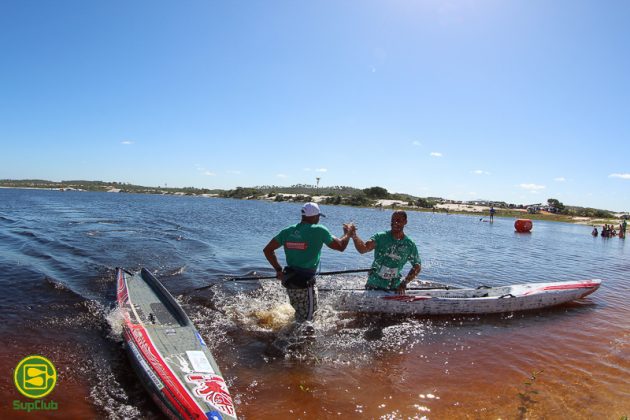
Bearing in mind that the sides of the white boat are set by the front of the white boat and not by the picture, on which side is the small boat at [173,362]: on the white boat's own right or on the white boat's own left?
on the white boat's own right

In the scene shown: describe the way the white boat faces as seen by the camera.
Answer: facing to the right of the viewer

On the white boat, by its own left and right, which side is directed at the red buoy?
left

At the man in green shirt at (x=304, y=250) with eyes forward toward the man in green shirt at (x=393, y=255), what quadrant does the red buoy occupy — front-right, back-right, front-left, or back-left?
front-left

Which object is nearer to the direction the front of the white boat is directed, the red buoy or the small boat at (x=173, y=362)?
the red buoy

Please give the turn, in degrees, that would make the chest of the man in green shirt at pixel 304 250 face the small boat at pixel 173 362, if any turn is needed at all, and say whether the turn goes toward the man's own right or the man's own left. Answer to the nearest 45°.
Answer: approximately 180°

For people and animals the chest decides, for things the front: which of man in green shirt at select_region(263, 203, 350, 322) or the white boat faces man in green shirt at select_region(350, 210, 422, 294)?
man in green shirt at select_region(263, 203, 350, 322)

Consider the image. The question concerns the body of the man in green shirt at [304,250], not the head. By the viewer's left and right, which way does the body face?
facing away from the viewer and to the right of the viewer

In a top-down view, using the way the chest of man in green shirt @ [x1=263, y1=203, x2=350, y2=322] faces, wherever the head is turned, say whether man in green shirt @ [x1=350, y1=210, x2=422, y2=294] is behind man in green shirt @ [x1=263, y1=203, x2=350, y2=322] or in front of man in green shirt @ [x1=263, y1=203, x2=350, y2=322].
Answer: in front

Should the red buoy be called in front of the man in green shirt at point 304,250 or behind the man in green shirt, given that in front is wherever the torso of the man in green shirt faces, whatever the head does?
in front

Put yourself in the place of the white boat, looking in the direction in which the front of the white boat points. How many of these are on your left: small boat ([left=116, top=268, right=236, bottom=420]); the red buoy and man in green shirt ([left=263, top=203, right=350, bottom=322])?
1

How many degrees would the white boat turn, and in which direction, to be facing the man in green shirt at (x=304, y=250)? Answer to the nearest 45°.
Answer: approximately 135° to its right

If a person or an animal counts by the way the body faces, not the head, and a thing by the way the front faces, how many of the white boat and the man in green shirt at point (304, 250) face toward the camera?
0
